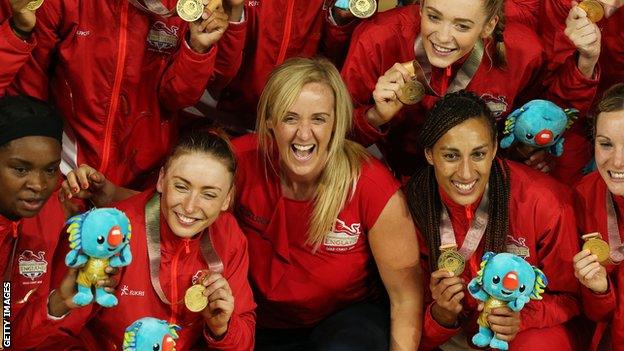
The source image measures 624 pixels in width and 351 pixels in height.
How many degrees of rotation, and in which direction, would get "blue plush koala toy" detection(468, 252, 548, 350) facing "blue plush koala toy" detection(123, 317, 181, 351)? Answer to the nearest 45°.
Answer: approximately 45° to its right

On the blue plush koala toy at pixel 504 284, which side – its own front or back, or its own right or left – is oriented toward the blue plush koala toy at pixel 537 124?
back

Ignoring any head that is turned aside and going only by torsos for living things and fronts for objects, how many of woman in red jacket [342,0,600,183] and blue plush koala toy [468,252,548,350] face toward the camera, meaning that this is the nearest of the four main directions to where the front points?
2

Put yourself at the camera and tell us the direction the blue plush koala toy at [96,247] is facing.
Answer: facing the viewer and to the right of the viewer

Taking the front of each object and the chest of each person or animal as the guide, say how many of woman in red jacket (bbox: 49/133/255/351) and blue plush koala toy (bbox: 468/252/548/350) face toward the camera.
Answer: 2

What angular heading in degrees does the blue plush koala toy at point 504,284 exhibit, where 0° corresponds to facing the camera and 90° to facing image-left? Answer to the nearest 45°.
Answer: approximately 0°

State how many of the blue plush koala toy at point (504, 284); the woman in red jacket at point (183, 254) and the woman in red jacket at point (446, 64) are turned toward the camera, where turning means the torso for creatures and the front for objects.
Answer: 3
